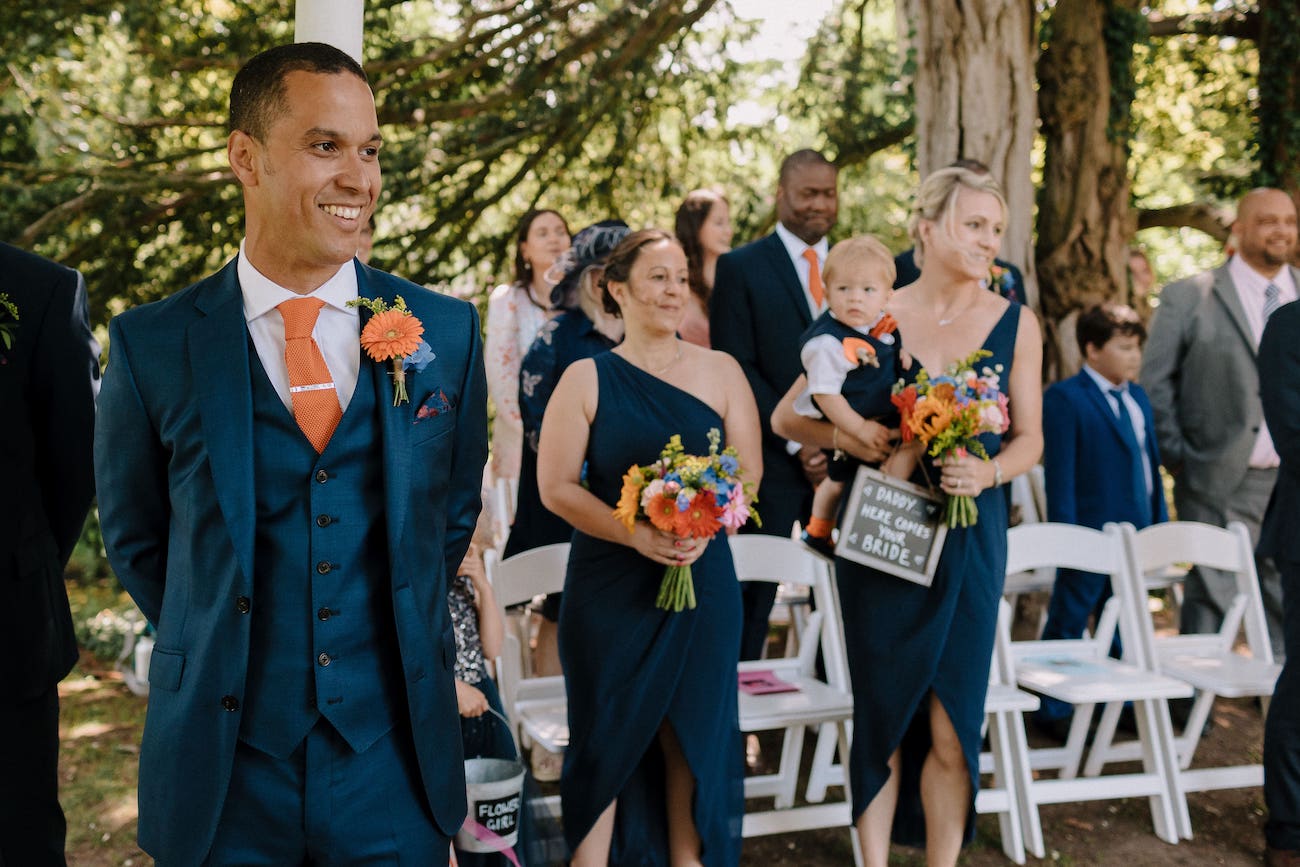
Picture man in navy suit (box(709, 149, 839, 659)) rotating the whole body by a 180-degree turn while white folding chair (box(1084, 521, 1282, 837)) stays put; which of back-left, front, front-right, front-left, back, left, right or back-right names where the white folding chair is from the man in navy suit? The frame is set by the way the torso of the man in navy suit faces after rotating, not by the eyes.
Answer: back-right

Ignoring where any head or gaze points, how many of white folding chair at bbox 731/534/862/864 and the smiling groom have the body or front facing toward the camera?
2

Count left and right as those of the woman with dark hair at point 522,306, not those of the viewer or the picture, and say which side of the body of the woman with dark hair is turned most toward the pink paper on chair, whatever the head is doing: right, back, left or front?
front

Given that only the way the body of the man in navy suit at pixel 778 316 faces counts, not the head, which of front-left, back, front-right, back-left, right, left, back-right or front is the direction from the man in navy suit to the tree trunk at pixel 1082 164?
left

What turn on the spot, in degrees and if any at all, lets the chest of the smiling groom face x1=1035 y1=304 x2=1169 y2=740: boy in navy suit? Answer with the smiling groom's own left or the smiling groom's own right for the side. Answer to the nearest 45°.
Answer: approximately 135° to the smiling groom's own left

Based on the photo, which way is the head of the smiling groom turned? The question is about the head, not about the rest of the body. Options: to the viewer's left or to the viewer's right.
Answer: to the viewer's right

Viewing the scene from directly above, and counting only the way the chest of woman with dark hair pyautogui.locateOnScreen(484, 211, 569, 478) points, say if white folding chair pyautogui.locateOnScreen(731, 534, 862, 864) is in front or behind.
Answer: in front

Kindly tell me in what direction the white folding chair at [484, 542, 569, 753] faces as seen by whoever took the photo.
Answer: facing the viewer and to the right of the viewer

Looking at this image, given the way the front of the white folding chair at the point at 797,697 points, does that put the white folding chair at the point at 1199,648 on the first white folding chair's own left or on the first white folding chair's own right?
on the first white folding chair's own left

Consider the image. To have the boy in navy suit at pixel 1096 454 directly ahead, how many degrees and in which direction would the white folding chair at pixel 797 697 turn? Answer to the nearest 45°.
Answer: approximately 135° to its left
